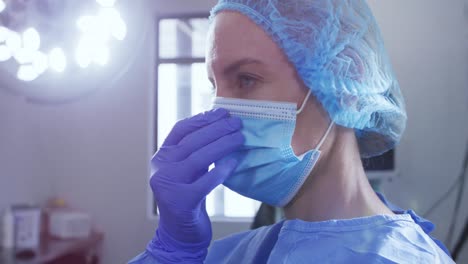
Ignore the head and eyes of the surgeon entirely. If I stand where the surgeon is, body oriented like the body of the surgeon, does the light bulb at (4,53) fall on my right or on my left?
on my right

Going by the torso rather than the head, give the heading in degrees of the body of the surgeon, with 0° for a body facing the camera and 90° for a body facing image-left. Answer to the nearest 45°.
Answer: approximately 45°

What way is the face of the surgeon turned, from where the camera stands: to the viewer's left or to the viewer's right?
to the viewer's left

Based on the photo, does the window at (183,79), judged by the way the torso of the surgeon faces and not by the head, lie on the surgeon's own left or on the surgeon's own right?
on the surgeon's own right

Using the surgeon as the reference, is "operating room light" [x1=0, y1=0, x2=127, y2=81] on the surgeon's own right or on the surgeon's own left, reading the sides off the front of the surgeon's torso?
on the surgeon's own right

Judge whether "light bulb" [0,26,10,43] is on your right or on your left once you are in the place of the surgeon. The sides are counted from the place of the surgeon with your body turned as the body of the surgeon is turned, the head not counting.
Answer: on your right
